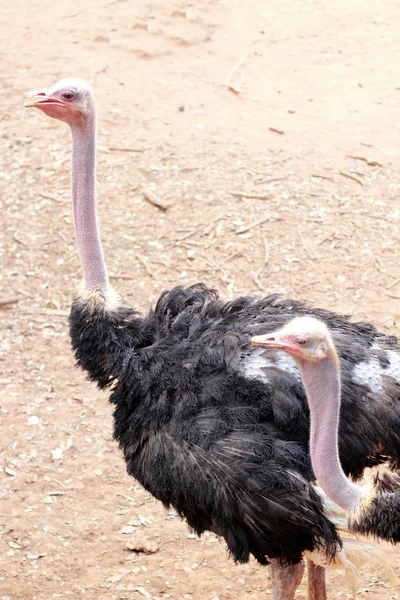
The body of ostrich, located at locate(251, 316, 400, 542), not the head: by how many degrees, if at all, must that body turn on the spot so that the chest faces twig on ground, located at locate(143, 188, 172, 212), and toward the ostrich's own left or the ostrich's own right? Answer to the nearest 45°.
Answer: approximately 90° to the ostrich's own right

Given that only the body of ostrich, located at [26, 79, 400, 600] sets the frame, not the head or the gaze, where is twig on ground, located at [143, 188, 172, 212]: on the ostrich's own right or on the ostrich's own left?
on the ostrich's own right

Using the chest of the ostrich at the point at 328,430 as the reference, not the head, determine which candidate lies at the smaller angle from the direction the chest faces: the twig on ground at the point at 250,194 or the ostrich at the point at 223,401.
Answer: the ostrich

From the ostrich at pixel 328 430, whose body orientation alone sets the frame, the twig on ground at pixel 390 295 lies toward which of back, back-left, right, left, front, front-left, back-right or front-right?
right

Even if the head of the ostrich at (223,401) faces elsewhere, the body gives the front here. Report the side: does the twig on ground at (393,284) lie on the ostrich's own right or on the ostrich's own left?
on the ostrich's own right

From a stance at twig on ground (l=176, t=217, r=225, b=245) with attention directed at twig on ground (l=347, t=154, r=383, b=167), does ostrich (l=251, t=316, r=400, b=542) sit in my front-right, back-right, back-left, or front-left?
back-right

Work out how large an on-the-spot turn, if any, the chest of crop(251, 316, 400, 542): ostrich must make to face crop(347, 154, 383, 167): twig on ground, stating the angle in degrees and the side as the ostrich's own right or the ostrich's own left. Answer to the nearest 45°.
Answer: approximately 90° to the ostrich's own right

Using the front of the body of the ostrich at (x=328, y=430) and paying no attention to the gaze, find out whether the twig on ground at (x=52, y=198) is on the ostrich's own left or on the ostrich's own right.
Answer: on the ostrich's own right

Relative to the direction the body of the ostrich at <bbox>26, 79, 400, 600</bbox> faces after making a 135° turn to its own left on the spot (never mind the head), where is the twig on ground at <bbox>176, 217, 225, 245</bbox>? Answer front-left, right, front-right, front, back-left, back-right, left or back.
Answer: back-left

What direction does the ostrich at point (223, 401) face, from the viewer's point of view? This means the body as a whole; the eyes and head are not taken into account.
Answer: to the viewer's left

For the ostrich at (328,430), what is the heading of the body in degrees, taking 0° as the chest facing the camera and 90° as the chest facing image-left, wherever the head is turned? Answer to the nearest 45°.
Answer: approximately 90°

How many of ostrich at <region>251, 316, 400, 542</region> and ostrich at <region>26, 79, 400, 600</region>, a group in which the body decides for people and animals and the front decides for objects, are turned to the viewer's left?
2

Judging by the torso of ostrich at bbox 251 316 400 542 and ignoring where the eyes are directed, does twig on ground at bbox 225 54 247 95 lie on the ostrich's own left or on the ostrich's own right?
on the ostrich's own right

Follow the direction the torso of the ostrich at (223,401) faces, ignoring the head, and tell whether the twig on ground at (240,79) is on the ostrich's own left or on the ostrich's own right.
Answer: on the ostrich's own right
